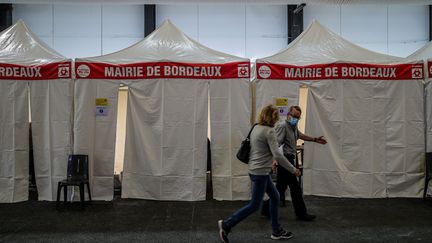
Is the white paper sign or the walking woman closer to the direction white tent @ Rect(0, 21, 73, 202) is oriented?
the walking woman

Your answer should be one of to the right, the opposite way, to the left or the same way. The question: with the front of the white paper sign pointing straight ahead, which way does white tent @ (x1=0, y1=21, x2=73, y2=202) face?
the same way

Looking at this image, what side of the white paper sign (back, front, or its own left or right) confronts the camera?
front

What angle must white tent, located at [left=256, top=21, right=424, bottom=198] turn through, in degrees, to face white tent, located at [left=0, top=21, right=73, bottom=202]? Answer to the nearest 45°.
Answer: approximately 90° to its right

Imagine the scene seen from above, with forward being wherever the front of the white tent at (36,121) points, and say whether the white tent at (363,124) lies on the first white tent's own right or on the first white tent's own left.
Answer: on the first white tent's own left

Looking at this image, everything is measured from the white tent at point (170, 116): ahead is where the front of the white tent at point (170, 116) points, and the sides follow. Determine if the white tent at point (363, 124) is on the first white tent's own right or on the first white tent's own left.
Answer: on the first white tent's own left

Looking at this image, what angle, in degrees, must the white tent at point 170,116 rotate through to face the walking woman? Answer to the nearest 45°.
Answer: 0° — it already faces them

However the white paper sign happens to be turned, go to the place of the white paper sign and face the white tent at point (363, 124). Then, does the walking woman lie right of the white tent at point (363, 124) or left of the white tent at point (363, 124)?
right

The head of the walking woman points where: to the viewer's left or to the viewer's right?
to the viewer's right

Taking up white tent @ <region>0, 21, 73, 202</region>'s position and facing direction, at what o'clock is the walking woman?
The walking woman is roughly at 11 o'clock from the white tent.

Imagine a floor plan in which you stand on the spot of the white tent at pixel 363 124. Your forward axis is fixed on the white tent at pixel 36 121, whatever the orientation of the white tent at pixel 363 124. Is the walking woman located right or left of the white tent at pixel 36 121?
left

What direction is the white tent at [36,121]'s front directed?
toward the camera

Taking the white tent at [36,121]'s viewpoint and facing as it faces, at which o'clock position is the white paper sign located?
The white paper sign is roughly at 10 o'clock from the white tent.

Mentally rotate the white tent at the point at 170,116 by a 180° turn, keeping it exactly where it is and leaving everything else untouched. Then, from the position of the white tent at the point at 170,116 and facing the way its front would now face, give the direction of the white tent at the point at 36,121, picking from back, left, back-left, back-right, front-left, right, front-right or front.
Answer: left

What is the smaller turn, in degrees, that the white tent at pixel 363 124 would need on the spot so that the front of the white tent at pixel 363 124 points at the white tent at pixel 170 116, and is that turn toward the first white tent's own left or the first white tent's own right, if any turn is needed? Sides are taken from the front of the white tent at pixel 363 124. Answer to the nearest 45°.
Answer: approximately 90° to the first white tent's own right
